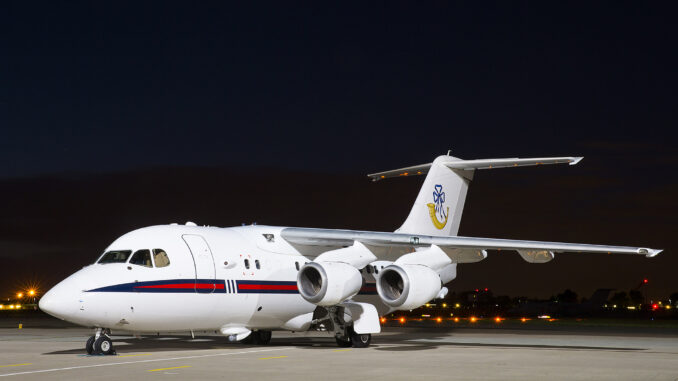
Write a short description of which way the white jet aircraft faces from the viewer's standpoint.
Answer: facing the viewer and to the left of the viewer
